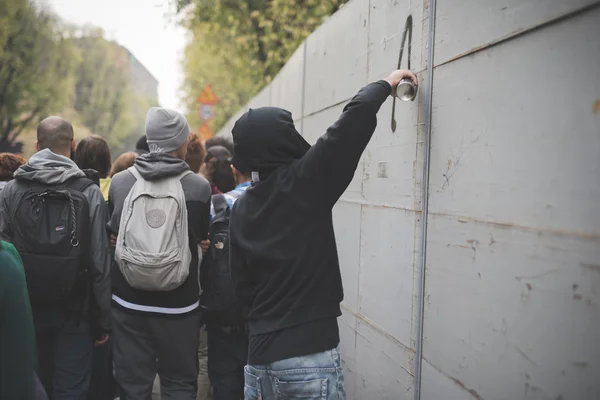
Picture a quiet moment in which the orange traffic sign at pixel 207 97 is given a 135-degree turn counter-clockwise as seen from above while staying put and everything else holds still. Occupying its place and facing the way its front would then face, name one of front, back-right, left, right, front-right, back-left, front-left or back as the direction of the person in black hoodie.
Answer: back-right

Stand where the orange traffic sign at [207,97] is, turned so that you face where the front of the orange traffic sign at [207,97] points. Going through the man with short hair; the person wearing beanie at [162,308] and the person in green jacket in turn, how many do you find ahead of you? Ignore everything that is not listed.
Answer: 3

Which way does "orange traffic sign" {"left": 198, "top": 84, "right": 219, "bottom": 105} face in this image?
toward the camera

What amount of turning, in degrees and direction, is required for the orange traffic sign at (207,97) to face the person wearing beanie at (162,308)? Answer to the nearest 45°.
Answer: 0° — it already faces them

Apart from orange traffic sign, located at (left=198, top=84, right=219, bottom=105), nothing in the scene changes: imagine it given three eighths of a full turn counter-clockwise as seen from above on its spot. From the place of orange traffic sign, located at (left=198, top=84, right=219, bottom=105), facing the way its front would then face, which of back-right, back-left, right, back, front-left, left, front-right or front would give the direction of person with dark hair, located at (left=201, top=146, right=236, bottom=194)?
back-right

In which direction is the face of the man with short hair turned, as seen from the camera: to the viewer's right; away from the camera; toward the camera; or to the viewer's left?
away from the camera

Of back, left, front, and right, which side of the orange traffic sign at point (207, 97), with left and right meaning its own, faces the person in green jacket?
front

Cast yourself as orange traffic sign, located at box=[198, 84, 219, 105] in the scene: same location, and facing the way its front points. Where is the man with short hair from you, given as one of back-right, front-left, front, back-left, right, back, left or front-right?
front
